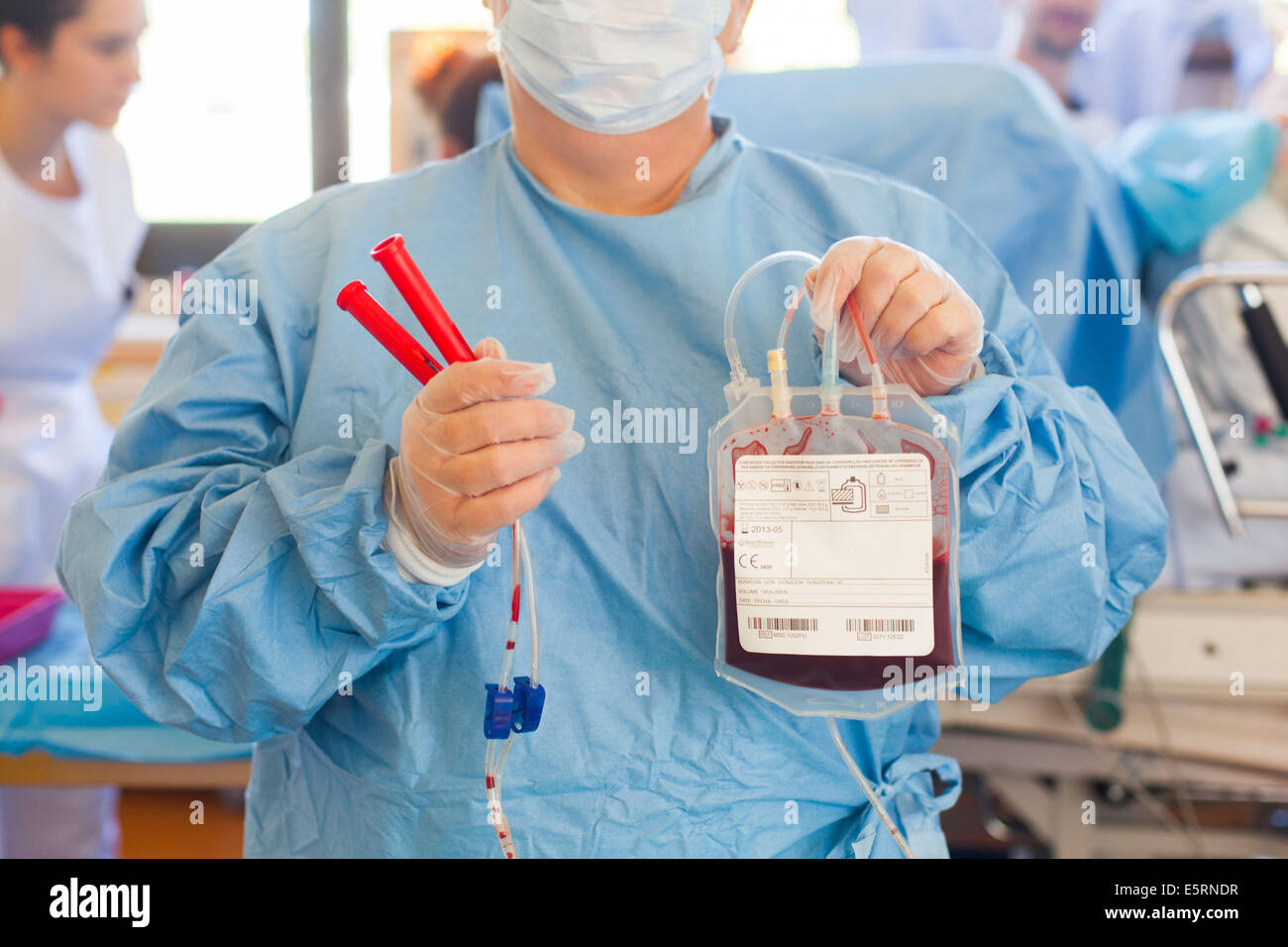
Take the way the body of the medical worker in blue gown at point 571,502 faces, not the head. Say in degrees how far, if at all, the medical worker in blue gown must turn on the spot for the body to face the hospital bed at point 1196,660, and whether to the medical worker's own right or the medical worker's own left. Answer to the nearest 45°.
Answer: approximately 135° to the medical worker's own left

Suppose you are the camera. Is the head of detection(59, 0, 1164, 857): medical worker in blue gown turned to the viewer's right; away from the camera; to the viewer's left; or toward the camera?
toward the camera

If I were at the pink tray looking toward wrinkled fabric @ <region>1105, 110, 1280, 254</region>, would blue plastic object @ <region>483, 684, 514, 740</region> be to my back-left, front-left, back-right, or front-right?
front-right

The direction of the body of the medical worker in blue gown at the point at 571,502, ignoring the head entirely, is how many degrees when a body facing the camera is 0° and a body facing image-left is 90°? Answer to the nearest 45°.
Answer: approximately 0°
